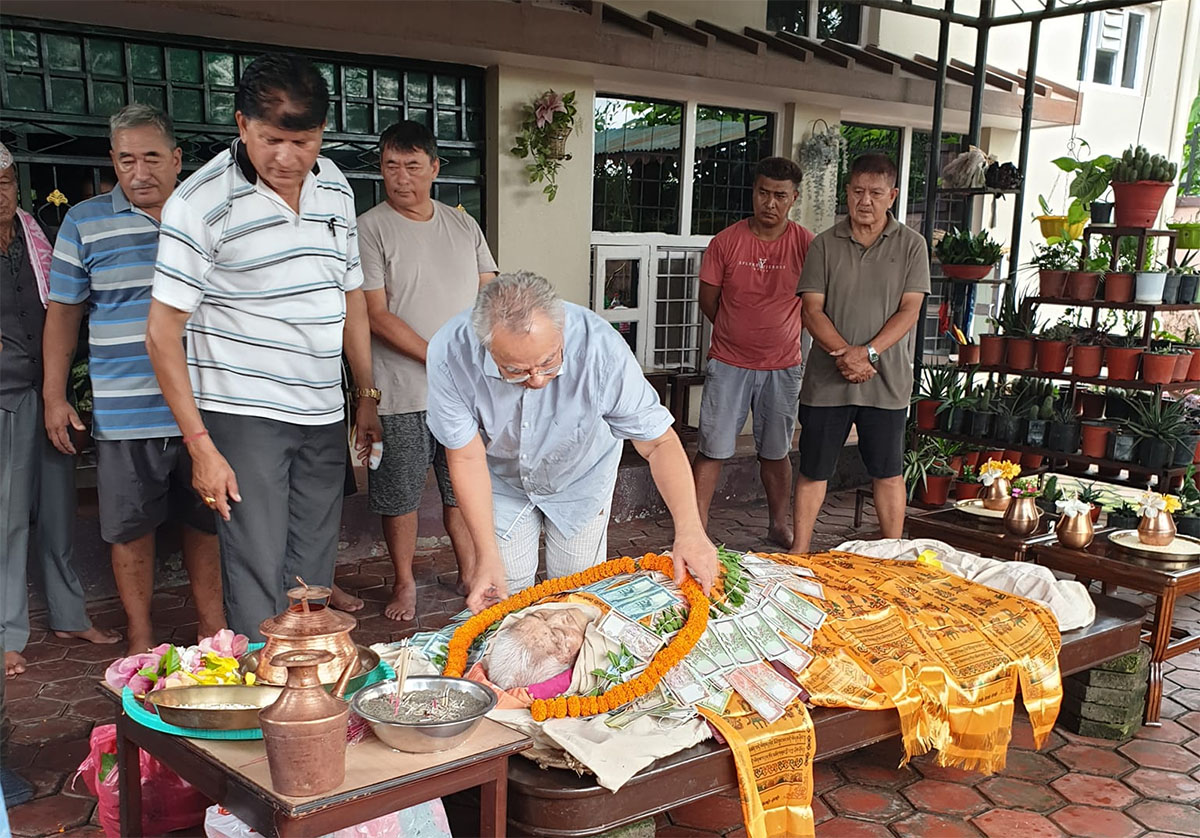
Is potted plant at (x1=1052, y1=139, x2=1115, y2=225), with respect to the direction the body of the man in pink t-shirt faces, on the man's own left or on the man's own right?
on the man's own left

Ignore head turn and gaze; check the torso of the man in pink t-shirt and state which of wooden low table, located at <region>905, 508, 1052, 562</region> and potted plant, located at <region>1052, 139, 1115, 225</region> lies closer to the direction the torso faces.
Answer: the wooden low table

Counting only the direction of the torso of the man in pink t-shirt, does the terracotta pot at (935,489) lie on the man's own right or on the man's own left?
on the man's own left

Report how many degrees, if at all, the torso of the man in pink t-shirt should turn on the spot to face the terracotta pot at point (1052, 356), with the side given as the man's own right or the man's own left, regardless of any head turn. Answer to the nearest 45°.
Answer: approximately 90° to the man's own left

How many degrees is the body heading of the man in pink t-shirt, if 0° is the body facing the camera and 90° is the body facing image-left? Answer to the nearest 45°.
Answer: approximately 0°

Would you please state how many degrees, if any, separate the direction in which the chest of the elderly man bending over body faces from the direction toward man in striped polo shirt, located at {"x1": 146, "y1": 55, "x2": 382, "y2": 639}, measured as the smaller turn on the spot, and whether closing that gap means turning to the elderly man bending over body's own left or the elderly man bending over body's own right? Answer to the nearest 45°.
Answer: approximately 90° to the elderly man bending over body's own right

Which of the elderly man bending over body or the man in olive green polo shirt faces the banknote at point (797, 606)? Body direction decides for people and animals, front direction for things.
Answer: the man in olive green polo shirt

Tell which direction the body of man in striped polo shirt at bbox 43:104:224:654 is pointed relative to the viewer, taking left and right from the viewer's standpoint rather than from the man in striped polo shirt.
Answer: facing the viewer and to the right of the viewer

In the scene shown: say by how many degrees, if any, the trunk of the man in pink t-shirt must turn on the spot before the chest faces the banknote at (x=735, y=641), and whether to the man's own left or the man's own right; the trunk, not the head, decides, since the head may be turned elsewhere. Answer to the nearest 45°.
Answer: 0° — they already face it

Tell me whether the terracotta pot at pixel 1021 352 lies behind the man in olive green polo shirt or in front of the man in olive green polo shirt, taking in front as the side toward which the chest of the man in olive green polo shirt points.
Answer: behind

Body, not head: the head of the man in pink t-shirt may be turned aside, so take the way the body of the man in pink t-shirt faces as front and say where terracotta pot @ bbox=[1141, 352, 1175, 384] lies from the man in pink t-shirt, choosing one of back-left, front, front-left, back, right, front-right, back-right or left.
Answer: left

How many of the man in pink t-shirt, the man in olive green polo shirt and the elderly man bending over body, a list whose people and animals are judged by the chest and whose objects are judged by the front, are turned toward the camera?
3
